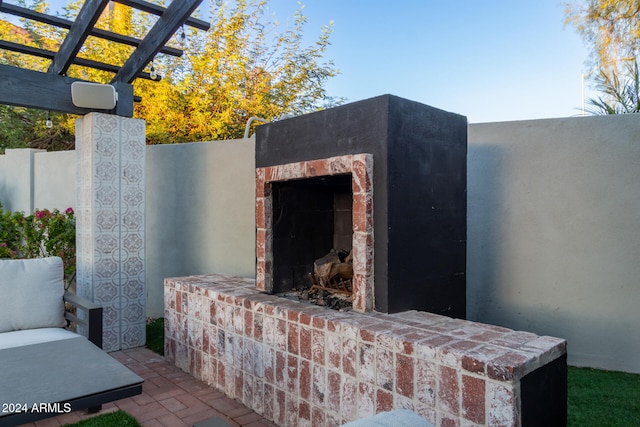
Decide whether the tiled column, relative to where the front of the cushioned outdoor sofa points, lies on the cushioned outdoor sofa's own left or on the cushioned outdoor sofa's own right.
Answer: on the cushioned outdoor sofa's own left

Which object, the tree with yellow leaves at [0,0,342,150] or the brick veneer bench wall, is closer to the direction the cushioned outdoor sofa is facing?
the brick veneer bench wall

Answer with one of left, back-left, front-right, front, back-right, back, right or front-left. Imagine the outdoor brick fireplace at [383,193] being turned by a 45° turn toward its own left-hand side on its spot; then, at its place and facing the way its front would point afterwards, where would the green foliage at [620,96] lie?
back-left

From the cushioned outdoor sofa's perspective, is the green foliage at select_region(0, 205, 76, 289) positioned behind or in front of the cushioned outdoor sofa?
behind

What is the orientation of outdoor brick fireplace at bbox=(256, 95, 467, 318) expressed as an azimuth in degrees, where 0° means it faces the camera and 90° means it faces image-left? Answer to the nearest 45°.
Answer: approximately 45°

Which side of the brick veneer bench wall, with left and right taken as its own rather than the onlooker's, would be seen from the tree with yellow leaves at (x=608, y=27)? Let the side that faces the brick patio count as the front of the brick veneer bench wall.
back

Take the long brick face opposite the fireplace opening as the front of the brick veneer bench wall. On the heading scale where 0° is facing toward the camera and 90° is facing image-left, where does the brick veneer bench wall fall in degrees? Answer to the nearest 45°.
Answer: approximately 45°

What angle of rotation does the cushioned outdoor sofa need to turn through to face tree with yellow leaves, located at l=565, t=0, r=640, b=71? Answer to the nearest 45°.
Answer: approximately 45° to its left

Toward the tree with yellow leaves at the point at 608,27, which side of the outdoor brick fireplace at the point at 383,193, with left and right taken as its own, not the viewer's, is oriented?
back

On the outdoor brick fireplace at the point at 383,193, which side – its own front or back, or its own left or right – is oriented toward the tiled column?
right

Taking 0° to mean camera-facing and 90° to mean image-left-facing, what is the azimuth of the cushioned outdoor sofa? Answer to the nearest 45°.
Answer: approximately 315°

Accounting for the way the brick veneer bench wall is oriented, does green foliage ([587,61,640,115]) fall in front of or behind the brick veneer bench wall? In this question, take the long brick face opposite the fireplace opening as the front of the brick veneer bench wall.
behind

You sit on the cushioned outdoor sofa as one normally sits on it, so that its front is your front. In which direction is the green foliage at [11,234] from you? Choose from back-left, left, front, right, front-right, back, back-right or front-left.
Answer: back-left

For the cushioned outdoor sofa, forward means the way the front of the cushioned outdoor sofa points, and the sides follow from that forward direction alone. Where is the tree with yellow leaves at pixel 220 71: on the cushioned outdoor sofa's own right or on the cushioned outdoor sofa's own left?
on the cushioned outdoor sofa's own left
